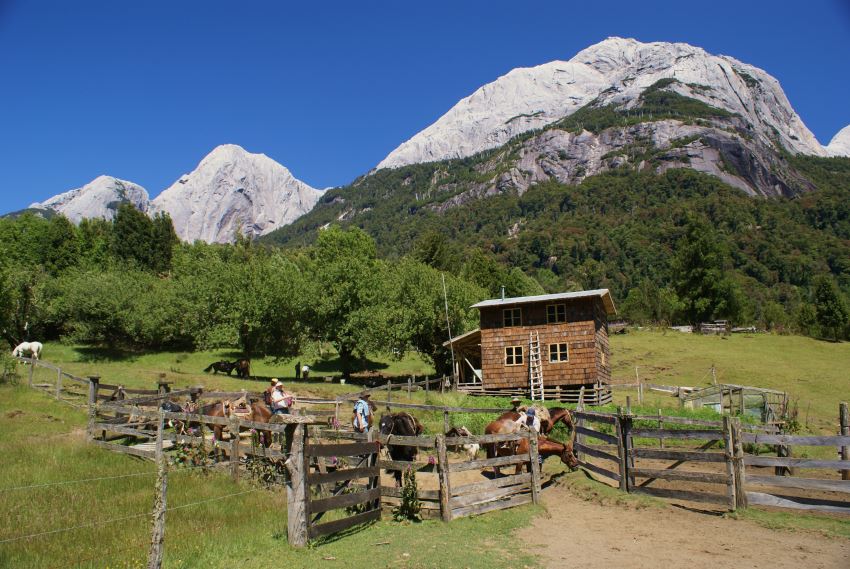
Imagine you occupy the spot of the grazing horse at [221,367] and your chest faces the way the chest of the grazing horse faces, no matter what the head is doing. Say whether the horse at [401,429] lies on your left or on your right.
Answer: on your left

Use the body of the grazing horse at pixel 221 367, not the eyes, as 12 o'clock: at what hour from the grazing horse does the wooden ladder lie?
The wooden ladder is roughly at 7 o'clock from the grazing horse.

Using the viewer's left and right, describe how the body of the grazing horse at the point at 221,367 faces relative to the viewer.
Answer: facing to the left of the viewer

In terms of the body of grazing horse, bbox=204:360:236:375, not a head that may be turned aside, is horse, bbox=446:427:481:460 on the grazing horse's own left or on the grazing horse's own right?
on the grazing horse's own left

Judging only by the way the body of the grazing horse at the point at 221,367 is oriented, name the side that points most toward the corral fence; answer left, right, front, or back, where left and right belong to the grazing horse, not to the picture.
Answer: left

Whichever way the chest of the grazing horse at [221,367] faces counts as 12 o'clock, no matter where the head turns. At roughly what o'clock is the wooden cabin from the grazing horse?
The wooden cabin is roughly at 7 o'clock from the grazing horse.

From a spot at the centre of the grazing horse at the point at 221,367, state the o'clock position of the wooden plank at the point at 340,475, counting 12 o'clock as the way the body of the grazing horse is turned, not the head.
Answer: The wooden plank is roughly at 9 o'clock from the grazing horse.

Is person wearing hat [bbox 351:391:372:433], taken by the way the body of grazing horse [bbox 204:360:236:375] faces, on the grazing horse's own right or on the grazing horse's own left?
on the grazing horse's own left
